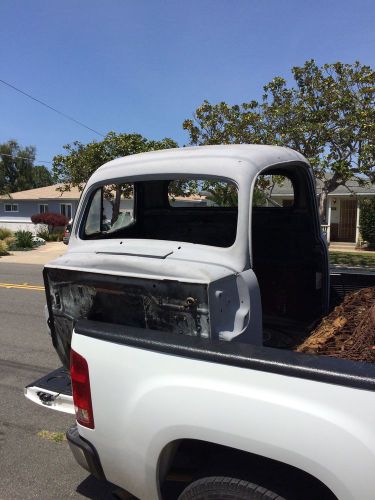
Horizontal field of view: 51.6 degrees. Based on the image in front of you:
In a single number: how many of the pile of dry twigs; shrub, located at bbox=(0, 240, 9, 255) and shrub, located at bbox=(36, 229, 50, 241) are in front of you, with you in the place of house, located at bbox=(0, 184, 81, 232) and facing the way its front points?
3

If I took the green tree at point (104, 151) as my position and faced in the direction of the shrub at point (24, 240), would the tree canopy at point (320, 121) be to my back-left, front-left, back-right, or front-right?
back-left

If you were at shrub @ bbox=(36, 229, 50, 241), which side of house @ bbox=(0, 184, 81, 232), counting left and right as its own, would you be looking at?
front

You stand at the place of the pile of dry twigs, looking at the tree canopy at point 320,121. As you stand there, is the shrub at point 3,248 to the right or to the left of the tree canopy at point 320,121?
left

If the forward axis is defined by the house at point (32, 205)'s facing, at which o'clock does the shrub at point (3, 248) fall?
The shrub is roughly at 12 o'clock from the house.

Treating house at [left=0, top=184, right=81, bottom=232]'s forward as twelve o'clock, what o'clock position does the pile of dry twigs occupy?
The pile of dry twigs is roughly at 12 o'clock from the house.

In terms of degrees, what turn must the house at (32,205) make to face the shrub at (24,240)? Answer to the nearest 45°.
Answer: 0° — it already faces it

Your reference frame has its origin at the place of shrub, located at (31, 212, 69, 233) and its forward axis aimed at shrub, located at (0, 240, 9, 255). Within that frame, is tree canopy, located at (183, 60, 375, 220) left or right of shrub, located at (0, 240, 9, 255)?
left

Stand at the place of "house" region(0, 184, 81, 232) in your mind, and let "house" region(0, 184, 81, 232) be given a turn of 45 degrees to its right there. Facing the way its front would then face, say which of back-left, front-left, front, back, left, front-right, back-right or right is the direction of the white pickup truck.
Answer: front-left

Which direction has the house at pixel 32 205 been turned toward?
toward the camera

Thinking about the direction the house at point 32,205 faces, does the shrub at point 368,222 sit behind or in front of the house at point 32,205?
in front

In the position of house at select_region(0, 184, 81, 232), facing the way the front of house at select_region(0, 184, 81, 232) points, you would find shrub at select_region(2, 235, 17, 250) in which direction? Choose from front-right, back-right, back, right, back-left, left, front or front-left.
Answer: front

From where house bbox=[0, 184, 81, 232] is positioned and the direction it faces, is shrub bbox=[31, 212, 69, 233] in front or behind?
in front
